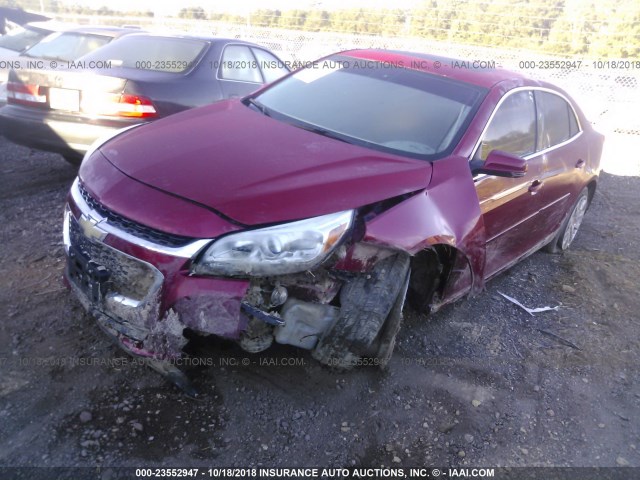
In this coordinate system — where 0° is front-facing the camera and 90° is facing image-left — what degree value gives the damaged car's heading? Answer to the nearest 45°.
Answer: approximately 45°

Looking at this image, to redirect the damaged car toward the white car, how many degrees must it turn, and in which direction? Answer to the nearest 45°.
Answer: approximately 90° to its right

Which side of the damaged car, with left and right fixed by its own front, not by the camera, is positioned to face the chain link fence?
back

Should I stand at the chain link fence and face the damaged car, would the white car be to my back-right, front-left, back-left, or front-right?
front-right

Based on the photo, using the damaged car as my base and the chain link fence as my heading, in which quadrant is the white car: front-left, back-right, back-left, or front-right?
front-left

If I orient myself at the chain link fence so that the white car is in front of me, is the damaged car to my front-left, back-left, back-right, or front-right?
front-left
